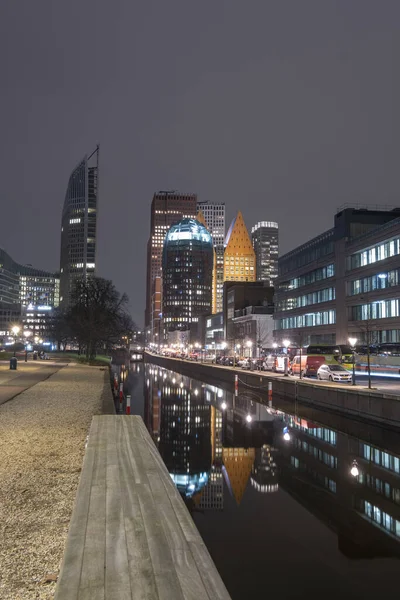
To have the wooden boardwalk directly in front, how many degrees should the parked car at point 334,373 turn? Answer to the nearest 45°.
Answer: approximately 45° to its right

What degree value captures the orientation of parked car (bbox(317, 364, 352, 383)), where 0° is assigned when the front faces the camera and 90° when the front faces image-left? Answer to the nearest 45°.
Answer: approximately 315°
